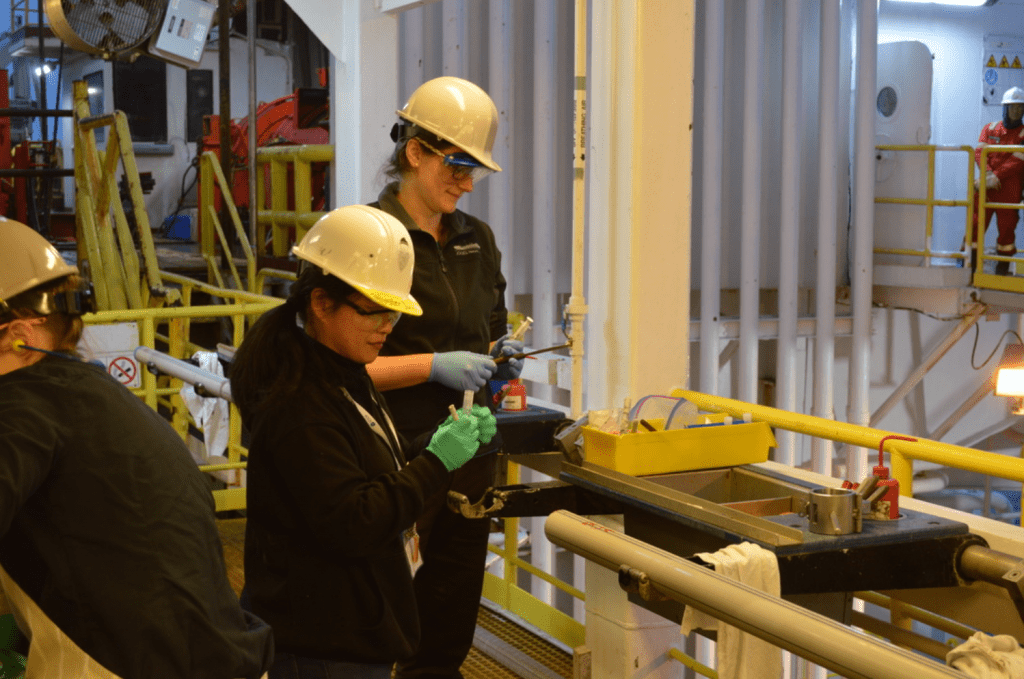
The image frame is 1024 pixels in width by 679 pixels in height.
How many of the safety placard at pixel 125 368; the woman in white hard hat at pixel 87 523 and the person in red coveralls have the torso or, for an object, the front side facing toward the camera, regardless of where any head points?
2

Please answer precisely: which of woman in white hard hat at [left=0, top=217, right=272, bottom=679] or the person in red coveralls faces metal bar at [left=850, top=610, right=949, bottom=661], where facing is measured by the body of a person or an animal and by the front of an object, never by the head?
the person in red coveralls

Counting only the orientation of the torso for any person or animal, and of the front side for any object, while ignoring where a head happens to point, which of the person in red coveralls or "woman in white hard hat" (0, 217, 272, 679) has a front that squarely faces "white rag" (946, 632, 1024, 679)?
the person in red coveralls

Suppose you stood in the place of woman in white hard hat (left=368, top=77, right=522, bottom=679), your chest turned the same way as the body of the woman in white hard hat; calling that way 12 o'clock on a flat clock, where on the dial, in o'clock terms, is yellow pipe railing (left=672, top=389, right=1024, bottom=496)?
The yellow pipe railing is roughly at 11 o'clock from the woman in white hard hat.

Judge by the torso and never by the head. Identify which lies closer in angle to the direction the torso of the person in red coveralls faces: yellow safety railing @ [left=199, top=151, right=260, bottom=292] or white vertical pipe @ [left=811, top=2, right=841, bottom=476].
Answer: the white vertical pipe

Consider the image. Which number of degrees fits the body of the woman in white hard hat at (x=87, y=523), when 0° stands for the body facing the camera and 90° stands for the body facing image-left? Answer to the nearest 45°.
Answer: approximately 135°

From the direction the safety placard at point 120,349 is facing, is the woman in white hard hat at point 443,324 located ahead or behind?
ahead

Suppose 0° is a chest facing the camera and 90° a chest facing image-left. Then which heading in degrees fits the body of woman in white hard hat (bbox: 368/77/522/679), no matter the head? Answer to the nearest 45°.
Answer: approximately 315°

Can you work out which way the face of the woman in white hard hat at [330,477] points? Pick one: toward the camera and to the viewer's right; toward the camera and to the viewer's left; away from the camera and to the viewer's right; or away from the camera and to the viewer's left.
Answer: toward the camera and to the viewer's right

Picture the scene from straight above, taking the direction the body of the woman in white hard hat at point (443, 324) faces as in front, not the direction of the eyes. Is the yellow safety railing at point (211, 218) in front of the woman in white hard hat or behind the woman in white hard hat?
behind
